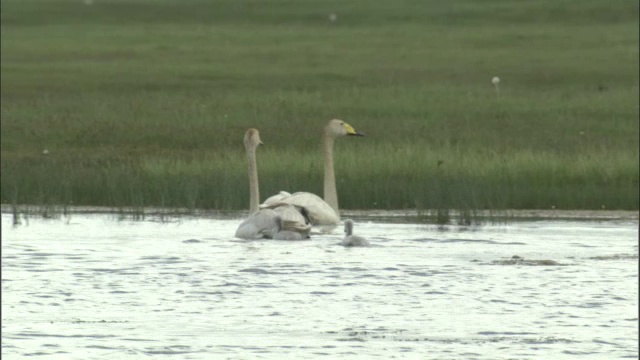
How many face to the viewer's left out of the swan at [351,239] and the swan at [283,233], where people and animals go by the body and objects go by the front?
2

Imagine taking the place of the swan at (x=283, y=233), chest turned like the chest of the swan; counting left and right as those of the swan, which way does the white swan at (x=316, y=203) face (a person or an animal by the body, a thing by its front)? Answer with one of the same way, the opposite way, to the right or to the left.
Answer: the opposite way

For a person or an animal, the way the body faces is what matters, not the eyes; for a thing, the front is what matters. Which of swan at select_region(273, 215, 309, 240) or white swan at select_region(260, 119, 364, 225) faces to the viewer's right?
the white swan

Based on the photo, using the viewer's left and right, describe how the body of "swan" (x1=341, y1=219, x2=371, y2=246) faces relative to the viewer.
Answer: facing to the left of the viewer

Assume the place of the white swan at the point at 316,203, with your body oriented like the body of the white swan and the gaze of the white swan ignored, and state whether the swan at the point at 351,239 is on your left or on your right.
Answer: on your right

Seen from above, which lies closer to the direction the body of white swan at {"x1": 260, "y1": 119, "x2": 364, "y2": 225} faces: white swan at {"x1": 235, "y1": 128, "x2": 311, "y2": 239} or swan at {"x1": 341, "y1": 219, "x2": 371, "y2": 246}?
the swan

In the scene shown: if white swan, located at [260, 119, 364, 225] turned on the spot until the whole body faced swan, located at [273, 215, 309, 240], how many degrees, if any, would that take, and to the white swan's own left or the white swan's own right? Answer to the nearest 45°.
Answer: approximately 135° to the white swan's own right

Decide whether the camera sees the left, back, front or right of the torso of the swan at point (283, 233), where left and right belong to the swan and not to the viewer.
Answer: left

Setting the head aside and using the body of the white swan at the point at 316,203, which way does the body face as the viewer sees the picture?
to the viewer's right

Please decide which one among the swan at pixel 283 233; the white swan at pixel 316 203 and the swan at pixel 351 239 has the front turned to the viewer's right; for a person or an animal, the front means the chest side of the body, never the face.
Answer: the white swan

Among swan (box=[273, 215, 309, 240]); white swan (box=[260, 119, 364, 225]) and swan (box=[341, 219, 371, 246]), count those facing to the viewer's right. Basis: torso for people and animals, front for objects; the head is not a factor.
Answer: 1

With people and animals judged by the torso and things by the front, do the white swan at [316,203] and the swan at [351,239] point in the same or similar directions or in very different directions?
very different directions
